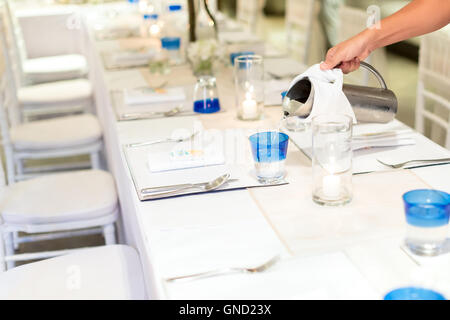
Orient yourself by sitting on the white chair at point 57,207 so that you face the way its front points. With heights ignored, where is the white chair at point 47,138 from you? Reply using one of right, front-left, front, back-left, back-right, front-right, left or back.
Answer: left

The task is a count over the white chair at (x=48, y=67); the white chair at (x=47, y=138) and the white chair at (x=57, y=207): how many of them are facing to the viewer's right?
3

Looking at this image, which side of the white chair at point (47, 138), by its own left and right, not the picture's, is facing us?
right

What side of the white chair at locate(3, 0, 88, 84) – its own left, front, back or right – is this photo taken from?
right

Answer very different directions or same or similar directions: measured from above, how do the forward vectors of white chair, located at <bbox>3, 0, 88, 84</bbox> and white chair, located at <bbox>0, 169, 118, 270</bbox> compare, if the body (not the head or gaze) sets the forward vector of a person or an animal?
same or similar directions

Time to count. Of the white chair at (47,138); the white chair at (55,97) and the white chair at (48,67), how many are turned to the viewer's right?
3

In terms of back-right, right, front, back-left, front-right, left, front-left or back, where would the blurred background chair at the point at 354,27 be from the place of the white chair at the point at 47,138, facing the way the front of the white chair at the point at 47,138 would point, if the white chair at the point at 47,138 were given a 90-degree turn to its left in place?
right

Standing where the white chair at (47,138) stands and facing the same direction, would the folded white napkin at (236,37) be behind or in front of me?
in front

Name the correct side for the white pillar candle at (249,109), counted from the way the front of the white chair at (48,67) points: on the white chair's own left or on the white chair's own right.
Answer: on the white chair's own right

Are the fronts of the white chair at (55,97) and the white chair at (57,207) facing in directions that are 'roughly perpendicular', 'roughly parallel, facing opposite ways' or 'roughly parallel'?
roughly parallel

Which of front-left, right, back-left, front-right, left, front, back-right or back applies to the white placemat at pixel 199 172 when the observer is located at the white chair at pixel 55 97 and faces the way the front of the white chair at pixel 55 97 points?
right

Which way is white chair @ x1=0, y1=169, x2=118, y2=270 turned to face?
to the viewer's right

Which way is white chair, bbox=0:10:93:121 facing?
to the viewer's right

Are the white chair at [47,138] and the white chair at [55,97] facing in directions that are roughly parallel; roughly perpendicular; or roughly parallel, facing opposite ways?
roughly parallel

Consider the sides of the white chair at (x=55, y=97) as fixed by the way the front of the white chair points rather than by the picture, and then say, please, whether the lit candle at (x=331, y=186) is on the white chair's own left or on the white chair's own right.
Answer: on the white chair's own right

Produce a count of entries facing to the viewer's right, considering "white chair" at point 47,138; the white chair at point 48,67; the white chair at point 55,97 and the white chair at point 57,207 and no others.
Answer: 4
